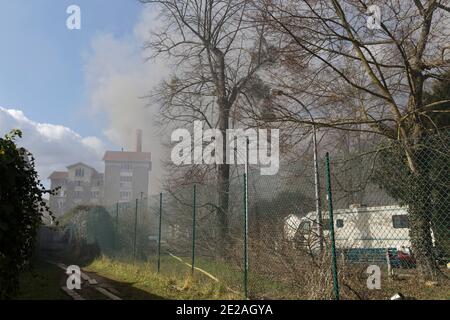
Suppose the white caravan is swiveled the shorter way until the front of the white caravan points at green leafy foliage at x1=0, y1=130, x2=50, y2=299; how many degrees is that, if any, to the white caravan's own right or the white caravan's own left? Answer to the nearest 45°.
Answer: approximately 45° to the white caravan's own left

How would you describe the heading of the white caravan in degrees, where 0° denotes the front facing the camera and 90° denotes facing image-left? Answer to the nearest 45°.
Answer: approximately 90°
